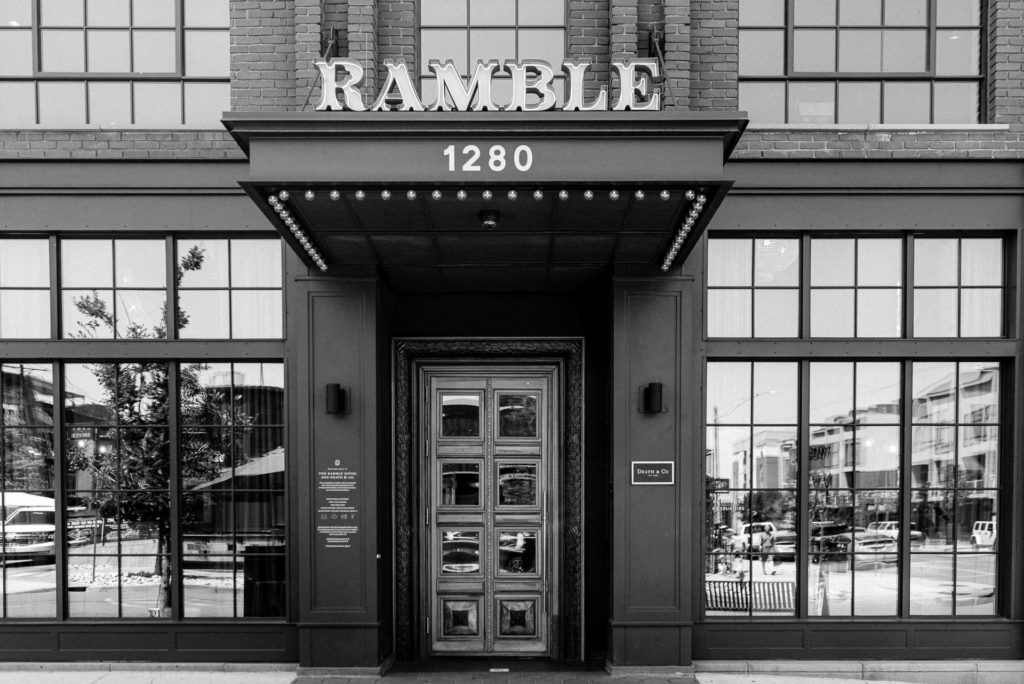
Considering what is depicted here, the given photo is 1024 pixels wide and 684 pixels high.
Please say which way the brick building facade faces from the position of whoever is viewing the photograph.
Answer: facing the viewer
